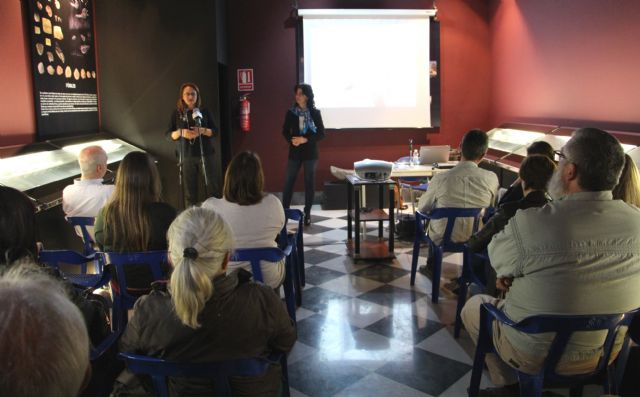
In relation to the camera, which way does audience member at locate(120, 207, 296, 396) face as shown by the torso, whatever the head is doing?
away from the camera

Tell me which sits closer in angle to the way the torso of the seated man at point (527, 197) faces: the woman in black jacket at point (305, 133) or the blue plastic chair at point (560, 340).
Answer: the woman in black jacket

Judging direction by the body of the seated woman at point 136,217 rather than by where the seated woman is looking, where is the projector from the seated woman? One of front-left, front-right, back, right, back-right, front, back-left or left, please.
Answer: front-right

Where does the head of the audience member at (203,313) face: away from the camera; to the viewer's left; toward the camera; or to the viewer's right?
away from the camera

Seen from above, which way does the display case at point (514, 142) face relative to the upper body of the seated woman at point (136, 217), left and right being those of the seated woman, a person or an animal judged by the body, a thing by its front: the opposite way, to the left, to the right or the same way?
to the left

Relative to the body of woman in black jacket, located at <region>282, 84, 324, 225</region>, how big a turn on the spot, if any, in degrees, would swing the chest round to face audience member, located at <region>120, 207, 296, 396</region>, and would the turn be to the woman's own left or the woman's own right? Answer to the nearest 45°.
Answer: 0° — they already face them

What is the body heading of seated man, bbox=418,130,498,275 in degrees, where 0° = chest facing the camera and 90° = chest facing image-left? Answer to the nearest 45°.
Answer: approximately 180°

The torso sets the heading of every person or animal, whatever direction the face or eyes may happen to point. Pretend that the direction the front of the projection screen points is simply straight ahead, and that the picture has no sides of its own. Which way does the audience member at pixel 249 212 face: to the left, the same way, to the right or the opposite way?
the opposite way

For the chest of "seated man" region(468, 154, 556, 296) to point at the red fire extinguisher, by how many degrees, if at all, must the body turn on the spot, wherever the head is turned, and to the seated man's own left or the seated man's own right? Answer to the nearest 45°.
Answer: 0° — they already face it

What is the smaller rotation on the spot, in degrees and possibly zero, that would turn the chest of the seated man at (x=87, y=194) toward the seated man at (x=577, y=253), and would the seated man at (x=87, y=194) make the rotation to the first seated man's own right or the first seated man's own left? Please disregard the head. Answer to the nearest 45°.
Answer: approximately 90° to the first seated man's own right

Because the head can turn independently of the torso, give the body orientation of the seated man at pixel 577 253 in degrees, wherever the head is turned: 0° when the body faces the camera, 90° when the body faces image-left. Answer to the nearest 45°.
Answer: approximately 135°

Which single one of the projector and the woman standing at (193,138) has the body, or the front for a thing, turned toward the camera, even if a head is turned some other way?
the woman standing

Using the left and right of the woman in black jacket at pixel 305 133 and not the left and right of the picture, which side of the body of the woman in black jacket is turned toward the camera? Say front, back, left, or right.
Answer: front

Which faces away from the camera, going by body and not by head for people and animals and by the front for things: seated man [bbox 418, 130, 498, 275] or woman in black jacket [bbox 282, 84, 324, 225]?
the seated man

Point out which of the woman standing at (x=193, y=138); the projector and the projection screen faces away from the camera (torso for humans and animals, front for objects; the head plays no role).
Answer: the projector

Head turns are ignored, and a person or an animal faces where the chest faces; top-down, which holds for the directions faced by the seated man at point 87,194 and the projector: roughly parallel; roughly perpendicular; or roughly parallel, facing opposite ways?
roughly parallel

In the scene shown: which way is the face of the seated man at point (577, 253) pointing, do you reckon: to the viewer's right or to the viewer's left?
to the viewer's left

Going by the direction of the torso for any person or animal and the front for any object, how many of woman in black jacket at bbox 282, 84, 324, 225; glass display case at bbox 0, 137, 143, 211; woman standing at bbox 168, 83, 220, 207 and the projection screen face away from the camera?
0

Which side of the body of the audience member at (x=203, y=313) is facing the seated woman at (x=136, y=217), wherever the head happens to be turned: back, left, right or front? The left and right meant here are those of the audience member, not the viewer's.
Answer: front

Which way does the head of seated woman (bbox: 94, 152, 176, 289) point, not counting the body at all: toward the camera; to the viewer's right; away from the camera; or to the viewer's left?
away from the camera

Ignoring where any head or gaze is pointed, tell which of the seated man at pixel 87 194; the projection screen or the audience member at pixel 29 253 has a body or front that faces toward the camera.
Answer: the projection screen
